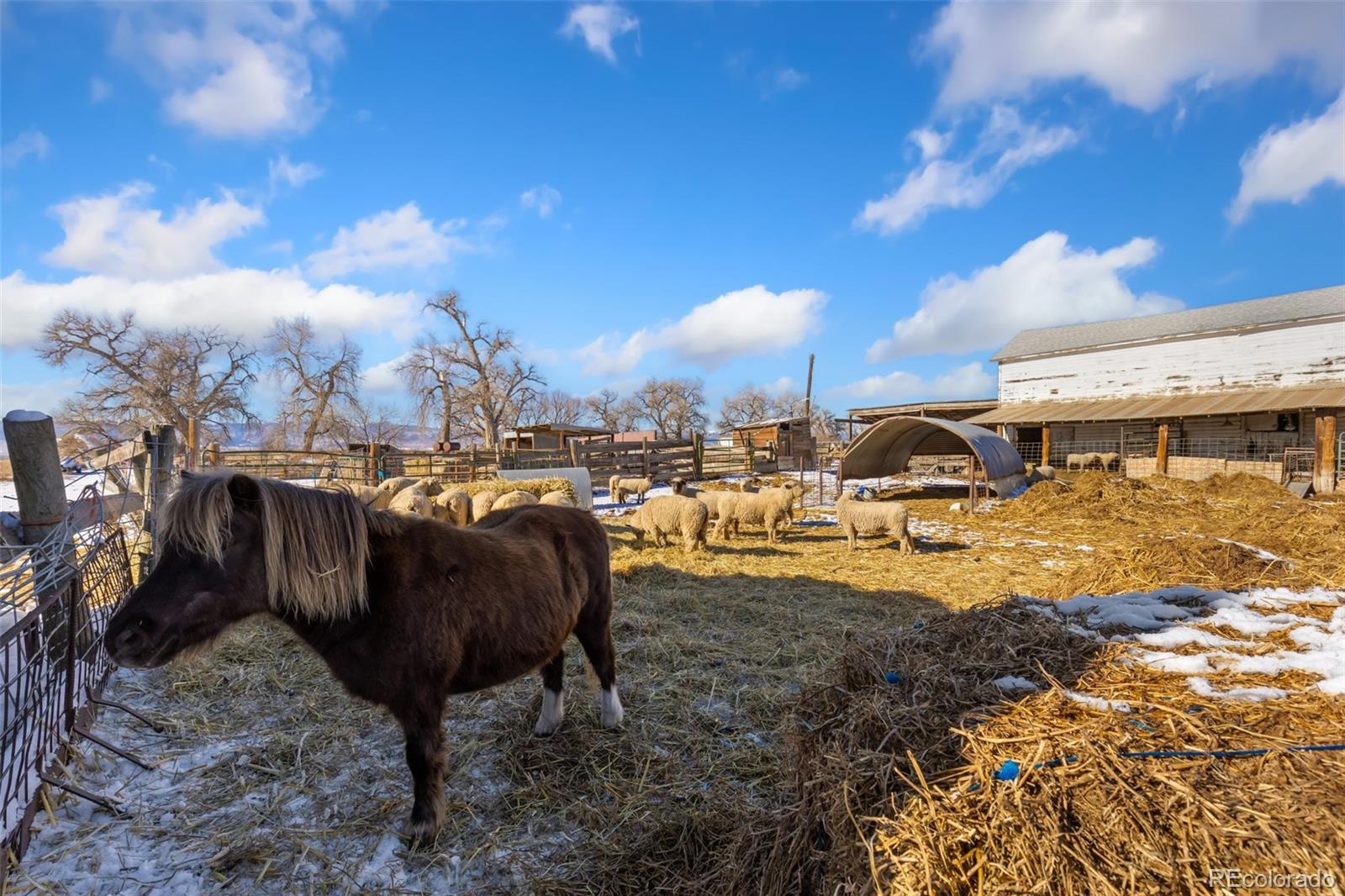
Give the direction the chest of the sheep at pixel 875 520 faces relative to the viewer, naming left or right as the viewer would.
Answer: facing to the left of the viewer

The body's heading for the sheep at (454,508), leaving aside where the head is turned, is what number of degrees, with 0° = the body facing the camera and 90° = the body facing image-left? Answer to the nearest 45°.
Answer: approximately 180°

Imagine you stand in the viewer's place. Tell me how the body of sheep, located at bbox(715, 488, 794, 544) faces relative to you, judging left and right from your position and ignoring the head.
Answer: facing to the right of the viewer

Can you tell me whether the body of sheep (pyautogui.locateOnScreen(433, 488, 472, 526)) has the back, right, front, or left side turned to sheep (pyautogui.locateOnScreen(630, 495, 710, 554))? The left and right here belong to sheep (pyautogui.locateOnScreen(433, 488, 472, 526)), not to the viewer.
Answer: right

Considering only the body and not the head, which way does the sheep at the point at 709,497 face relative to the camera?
to the viewer's left

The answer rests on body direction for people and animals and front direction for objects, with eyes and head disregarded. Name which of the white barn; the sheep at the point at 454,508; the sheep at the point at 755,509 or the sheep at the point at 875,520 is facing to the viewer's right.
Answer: the sheep at the point at 755,509

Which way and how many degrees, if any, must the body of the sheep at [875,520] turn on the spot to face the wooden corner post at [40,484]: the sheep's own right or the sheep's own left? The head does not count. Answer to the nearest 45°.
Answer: approximately 45° to the sheep's own left

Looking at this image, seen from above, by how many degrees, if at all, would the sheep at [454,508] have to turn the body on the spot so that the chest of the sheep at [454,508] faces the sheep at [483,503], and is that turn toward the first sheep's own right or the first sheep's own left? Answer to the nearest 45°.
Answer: approximately 90° to the first sheep's own right

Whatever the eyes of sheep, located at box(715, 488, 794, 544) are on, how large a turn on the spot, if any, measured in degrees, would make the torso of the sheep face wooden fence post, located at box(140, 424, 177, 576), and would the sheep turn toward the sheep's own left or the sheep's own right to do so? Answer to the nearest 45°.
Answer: approximately 135° to the sheep's own right
